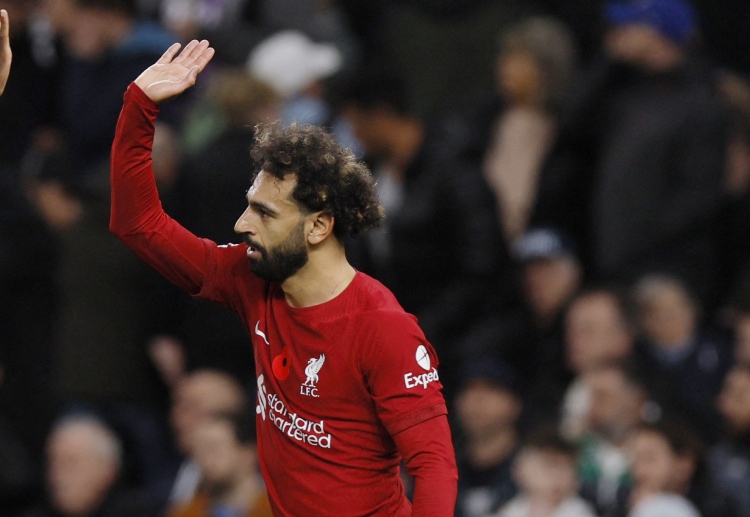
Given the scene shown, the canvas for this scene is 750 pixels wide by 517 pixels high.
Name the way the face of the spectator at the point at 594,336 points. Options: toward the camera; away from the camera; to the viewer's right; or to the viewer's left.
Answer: toward the camera

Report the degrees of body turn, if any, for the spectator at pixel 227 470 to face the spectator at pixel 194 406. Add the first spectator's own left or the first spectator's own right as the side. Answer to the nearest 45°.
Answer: approximately 135° to the first spectator's own right

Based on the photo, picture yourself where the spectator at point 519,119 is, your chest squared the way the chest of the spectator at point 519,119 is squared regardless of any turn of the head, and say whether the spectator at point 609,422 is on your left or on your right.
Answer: on your left

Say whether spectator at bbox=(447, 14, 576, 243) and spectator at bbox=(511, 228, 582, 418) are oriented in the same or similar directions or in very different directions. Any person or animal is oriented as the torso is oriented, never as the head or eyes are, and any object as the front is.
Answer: same or similar directions

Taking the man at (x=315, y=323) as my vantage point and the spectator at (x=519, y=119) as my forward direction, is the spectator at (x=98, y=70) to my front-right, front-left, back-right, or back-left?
front-left

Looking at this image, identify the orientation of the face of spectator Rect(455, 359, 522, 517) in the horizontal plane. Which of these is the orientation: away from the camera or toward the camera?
toward the camera

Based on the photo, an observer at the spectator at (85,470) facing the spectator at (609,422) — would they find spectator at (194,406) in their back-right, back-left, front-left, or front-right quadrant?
front-left

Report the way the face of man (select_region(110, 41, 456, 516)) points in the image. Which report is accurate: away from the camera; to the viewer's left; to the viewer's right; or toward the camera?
to the viewer's left

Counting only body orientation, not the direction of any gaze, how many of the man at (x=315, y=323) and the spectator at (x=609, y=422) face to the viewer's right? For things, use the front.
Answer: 0

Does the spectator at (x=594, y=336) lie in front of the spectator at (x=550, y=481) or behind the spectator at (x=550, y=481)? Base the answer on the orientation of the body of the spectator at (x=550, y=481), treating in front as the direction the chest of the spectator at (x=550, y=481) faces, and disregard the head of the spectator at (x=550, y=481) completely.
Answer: behind

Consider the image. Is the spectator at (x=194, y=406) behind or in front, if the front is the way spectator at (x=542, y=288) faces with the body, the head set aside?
in front

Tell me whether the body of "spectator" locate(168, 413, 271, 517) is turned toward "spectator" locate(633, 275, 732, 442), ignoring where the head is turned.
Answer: no

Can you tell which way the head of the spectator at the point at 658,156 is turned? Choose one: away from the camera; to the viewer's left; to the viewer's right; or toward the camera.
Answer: toward the camera

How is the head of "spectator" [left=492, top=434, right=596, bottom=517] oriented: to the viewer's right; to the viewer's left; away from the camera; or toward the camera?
toward the camera

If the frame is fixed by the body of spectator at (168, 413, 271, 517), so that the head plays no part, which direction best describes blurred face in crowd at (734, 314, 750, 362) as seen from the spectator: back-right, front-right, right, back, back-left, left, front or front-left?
back-left

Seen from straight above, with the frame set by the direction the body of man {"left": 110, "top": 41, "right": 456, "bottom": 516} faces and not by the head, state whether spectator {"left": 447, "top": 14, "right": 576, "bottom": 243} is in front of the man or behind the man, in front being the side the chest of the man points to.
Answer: behind

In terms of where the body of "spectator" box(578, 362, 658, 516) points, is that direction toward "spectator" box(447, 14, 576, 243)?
no

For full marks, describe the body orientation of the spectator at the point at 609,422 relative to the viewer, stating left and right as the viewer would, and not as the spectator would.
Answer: facing the viewer and to the left of the viewer
